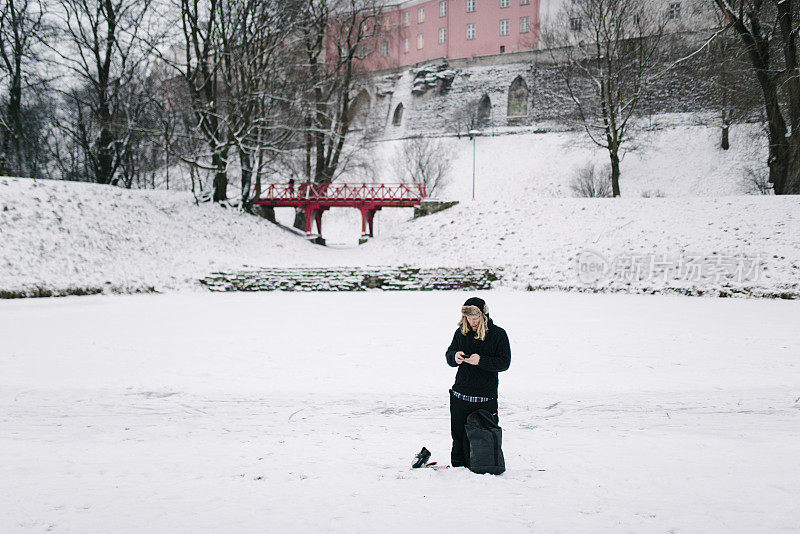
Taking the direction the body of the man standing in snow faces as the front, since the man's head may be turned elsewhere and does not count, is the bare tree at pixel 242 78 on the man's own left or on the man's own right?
on the man's own right

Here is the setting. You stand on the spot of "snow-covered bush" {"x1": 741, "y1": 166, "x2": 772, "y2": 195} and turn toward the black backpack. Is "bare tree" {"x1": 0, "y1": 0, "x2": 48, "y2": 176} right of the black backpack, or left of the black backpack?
right

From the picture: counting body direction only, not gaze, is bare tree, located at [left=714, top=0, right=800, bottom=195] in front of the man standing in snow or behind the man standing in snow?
behind

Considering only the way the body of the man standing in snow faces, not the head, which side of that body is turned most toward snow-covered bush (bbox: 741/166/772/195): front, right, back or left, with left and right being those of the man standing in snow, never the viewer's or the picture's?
back

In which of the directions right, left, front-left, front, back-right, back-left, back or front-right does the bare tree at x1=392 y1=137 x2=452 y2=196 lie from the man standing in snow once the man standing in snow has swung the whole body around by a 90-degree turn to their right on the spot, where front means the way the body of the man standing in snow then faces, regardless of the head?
front-right

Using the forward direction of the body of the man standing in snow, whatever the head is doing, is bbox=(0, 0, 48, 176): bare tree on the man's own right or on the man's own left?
on the man's own right

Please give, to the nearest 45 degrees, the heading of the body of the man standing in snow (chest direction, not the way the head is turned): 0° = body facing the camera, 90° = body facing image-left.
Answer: approximately 45°

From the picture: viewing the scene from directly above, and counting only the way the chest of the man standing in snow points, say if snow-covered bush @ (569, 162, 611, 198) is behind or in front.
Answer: behind
